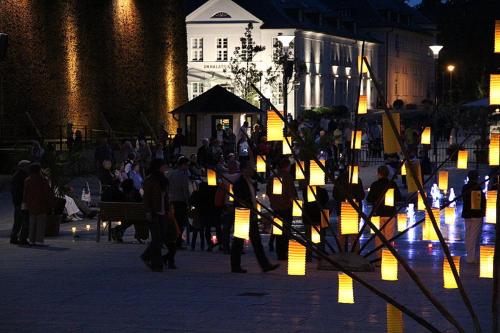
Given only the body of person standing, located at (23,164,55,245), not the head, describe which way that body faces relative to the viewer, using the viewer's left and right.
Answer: facing away from the viewer

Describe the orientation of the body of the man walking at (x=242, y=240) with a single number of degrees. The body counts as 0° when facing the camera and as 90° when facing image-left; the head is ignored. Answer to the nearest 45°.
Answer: approximately 270°

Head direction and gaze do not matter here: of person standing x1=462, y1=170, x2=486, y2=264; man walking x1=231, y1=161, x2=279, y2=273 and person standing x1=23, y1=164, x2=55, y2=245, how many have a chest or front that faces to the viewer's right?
1

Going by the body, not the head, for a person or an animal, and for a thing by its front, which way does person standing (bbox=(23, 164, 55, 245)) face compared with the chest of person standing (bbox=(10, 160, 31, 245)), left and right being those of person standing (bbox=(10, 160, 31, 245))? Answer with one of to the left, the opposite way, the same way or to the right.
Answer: to the left

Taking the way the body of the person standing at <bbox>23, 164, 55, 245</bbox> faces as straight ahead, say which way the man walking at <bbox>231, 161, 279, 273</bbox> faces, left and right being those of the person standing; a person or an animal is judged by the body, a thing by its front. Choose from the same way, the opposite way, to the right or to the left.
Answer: to the right

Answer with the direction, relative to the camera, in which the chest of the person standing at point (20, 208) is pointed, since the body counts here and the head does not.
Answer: to the viewer's right

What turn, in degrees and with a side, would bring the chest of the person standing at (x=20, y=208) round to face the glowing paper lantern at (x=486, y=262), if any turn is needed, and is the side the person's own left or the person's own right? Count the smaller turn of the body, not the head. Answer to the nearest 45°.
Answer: approximately 45° to the person's own right

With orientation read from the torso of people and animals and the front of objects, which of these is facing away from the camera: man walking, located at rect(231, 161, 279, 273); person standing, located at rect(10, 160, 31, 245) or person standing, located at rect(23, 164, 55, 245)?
person standing, located at rect(23, 164, 55, 245)

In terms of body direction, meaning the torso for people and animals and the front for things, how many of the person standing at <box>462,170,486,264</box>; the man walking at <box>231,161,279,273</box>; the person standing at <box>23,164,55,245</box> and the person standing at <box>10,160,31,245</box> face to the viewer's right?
2

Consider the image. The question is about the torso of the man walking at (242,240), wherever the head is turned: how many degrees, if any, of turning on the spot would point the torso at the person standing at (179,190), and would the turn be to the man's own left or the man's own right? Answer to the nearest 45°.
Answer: approximately 135° to the man's own left

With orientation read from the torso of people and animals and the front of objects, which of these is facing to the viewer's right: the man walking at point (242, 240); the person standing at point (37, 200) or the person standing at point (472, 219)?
the man walking
